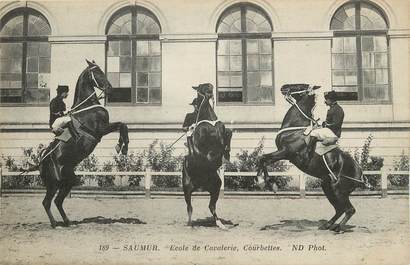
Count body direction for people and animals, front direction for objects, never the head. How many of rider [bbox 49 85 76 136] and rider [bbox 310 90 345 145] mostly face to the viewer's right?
1

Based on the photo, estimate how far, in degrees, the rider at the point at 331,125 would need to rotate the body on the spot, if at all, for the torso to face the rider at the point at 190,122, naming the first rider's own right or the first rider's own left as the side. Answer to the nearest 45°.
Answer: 0° — they already face them

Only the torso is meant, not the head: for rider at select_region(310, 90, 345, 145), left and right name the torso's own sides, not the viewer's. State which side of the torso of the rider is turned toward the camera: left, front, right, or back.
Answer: left

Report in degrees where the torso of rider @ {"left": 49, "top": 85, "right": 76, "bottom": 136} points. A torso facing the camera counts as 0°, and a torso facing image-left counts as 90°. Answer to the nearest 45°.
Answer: approximately 270°

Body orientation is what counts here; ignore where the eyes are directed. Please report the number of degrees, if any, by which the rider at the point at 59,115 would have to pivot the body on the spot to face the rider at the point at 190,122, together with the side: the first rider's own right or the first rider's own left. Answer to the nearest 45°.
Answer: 0° — they already face them
